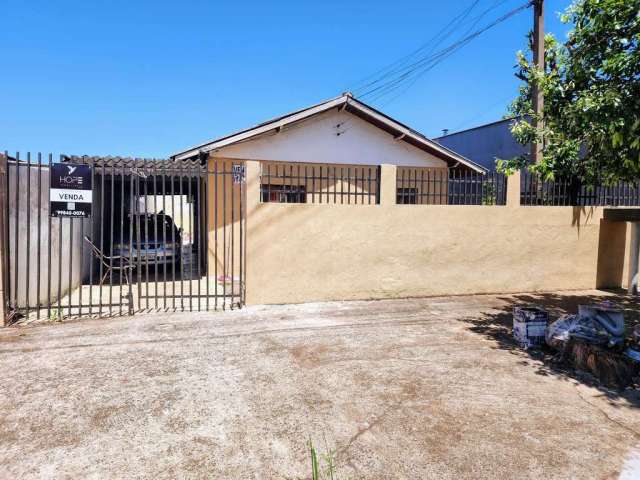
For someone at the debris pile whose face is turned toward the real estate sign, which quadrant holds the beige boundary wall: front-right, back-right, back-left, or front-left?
front-right

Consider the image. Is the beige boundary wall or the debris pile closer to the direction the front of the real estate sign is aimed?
the debris pile

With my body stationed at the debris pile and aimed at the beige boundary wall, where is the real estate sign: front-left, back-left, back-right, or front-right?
front-left

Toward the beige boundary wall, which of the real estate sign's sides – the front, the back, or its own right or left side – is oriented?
left

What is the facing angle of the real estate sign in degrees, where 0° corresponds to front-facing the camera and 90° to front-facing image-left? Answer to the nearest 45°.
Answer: approximately 0°

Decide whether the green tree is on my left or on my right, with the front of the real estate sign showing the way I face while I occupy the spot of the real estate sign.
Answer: on my left

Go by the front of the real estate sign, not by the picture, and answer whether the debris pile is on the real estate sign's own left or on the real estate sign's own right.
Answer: on the real estate sign's own left
